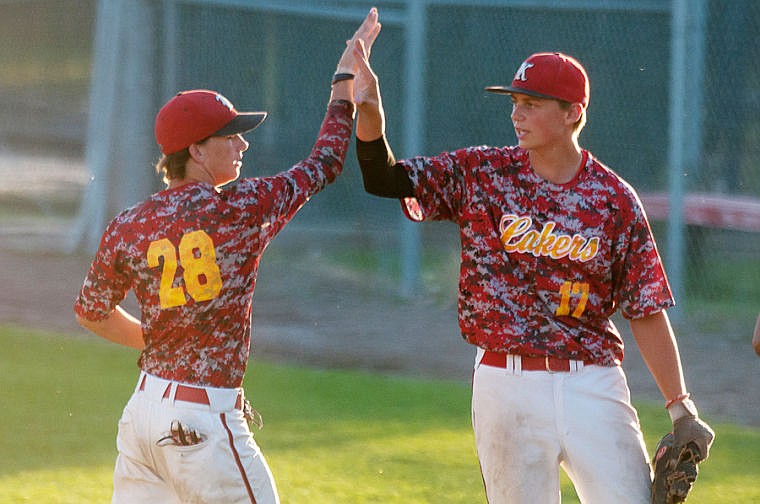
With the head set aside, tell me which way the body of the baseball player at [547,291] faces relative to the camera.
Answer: toward the camera

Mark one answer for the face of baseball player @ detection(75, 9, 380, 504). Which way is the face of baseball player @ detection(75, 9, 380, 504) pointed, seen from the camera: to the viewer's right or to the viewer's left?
to the viewer's right

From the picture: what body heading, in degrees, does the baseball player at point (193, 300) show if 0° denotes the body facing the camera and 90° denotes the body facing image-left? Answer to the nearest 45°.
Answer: approximately 225°

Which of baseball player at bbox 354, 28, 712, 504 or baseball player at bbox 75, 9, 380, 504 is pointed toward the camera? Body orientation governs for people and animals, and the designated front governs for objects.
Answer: baseball player at bbox 354, 28, 712, 504

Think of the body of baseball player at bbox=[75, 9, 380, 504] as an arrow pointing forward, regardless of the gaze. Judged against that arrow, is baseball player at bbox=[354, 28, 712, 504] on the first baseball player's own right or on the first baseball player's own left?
on the first baseball player's own right

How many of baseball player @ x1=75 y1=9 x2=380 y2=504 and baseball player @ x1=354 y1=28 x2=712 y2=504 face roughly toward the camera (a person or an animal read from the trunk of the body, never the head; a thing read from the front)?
1

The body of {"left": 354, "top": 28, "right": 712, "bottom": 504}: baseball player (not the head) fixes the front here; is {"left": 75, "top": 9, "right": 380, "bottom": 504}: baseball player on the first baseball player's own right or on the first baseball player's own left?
on the first baseball player's own right
